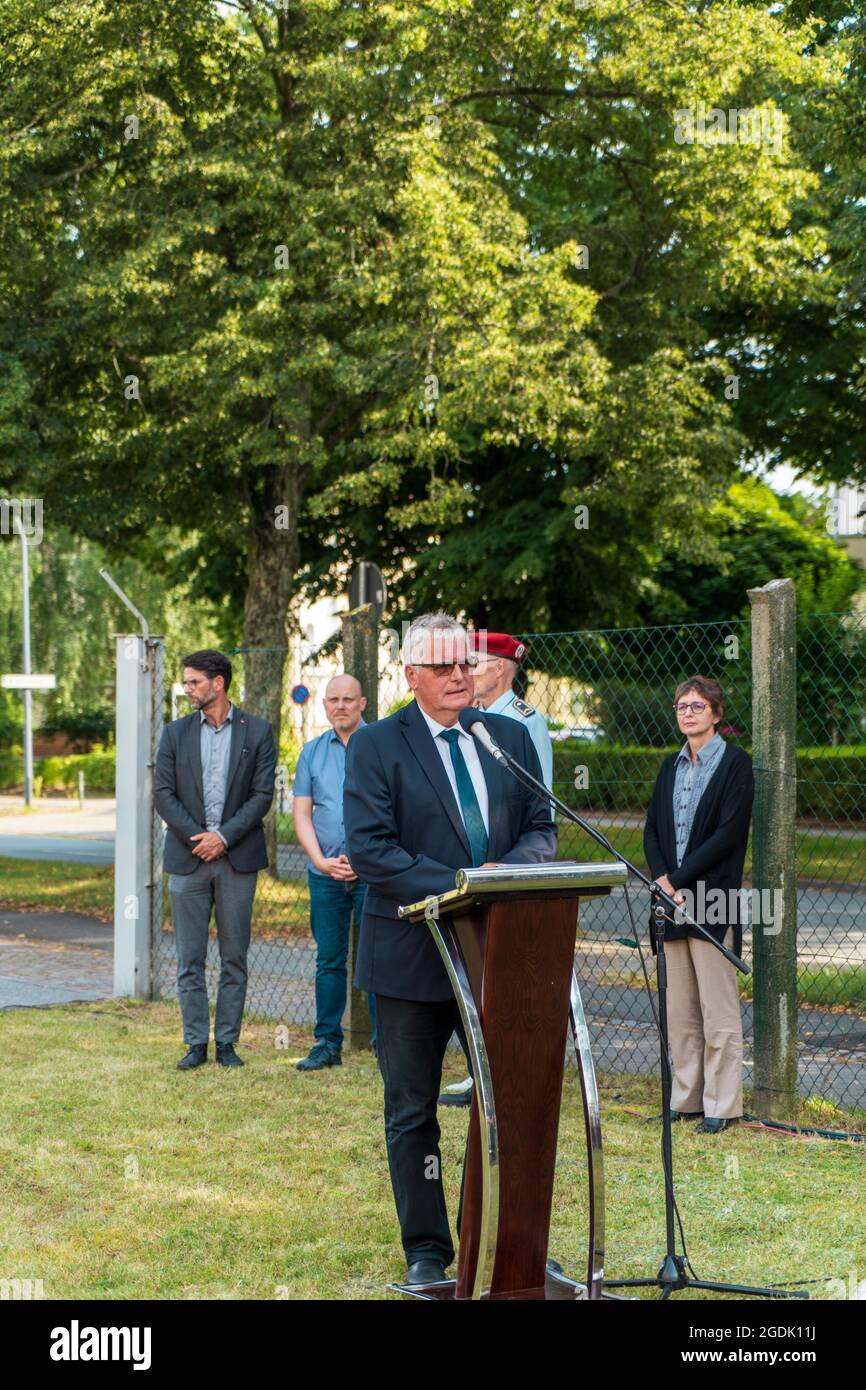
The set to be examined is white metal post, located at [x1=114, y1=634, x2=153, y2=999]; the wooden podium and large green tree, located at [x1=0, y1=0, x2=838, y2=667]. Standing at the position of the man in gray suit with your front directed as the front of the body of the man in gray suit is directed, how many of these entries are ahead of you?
1

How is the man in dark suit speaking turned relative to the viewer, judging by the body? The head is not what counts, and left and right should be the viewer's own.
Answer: facing the viewer and to the right of the viewer

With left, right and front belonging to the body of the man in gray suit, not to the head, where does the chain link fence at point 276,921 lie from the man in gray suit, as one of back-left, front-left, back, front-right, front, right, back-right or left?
back

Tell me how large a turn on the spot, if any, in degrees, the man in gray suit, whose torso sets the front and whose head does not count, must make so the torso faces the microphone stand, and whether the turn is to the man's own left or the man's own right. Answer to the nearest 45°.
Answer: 0° — they already face it

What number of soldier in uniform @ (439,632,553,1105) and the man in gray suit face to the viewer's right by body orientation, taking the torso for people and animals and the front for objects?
0

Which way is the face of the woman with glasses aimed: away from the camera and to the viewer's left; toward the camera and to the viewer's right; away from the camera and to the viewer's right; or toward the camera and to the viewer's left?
toward the camera and to the viewer's left

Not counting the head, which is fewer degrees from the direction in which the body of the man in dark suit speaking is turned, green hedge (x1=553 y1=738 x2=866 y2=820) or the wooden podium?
the wooden podium

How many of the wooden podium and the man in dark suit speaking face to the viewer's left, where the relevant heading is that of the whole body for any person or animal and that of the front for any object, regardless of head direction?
0

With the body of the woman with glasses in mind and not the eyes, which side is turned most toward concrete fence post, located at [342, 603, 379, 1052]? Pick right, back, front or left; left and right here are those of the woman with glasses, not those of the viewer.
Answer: right

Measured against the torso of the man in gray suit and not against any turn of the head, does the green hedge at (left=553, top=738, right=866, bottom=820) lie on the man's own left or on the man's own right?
on the man's own left

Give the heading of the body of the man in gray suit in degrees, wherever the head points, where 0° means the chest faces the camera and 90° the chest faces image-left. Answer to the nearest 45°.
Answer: approximately 0°

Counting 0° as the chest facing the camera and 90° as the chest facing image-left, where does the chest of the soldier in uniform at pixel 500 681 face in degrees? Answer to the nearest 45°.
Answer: approximately 45°

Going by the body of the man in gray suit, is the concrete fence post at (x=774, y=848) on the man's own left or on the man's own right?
on the man's own left

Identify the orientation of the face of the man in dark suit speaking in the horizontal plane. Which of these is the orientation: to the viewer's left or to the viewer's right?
to the viewer's right
